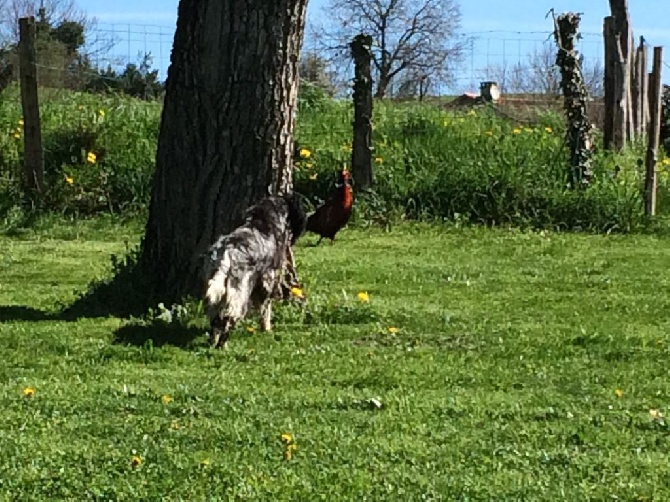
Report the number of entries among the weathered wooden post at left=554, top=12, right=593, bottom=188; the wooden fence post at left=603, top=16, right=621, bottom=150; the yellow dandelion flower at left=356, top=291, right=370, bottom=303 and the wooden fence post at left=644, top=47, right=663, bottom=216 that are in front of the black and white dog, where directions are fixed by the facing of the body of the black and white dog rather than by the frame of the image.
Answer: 4

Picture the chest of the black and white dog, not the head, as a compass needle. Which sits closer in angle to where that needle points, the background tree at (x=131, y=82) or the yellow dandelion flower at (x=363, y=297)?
the yellow dandelion flower

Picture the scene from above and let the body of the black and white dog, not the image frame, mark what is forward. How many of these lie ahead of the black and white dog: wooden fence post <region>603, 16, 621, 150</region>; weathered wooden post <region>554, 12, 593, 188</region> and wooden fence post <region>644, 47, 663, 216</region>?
3

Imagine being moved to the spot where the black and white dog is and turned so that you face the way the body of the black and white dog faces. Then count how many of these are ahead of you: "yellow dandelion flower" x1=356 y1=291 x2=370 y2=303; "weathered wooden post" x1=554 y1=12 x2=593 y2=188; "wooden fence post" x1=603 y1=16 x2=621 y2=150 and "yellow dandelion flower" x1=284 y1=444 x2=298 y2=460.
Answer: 3

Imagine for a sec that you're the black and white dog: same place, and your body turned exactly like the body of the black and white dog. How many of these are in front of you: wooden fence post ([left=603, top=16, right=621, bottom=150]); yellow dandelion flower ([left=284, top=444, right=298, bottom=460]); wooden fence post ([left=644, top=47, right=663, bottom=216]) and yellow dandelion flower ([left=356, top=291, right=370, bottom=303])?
3

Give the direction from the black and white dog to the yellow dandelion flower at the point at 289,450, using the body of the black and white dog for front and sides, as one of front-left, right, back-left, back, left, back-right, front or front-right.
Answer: back-right

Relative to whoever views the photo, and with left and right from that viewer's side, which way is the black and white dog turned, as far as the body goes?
facing away from the viewer and to the right of the viewer

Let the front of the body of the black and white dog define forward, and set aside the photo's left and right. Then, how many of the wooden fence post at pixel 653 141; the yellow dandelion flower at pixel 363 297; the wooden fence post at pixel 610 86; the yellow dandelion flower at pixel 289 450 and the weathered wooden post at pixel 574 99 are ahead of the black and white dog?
4

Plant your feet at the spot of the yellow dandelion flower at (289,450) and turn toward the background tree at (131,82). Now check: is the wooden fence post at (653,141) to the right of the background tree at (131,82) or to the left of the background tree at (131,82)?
right

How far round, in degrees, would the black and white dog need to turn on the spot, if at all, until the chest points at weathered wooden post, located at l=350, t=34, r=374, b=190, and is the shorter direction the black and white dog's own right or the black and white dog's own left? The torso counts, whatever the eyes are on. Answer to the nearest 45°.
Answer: approximately 45° to the black and white dog's own left

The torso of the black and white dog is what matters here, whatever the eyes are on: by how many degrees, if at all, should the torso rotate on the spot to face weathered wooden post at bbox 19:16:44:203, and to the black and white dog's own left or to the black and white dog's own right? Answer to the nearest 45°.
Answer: approximately 45° to the black and white dog's own left

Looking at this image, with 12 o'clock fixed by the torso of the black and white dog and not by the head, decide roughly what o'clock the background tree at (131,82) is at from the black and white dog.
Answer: The background tree is roughly at 10 o'clock from the black and white dog.

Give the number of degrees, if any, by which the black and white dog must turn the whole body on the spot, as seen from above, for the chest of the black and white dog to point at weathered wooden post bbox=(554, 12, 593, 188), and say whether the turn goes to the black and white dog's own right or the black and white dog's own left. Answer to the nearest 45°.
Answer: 0° — it already faces it
